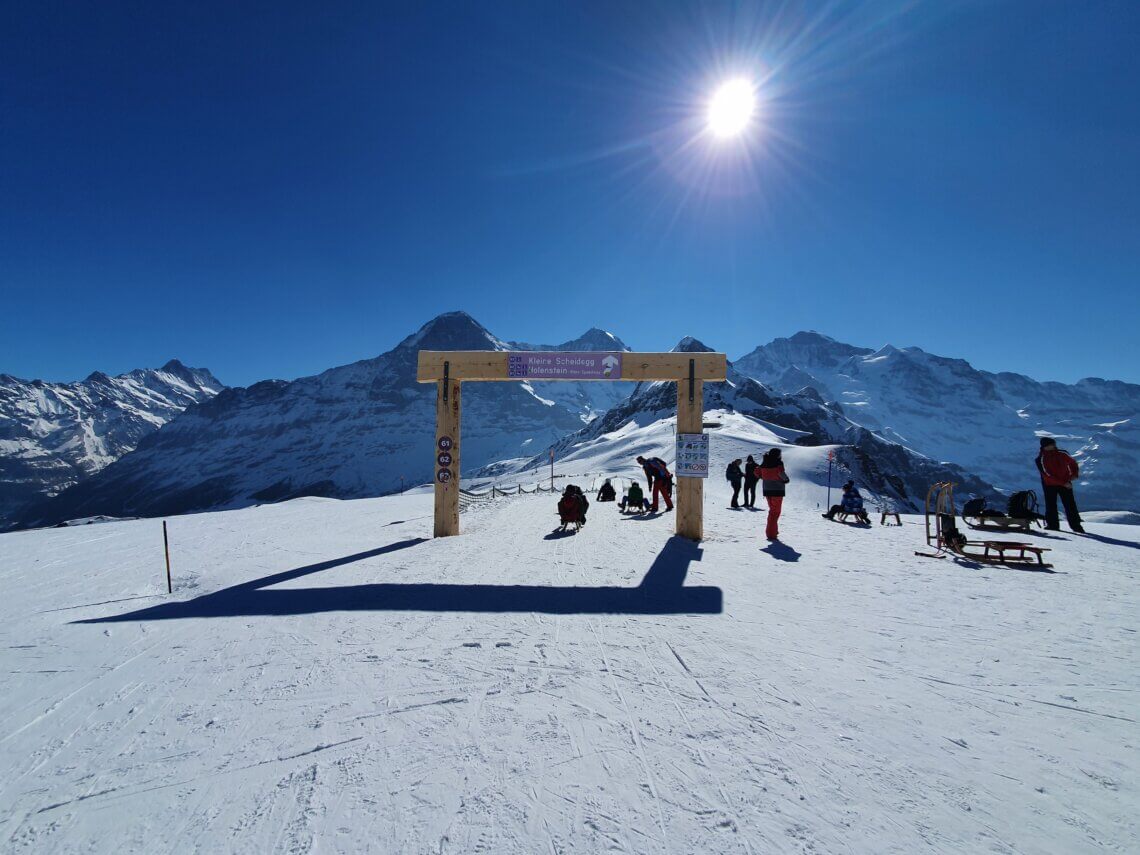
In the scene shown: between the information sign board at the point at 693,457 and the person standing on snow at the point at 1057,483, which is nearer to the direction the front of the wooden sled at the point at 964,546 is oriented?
the information sign board

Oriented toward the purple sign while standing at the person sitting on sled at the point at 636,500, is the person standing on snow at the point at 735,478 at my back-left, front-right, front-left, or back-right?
back-left

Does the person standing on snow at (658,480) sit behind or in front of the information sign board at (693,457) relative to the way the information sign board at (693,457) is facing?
behind

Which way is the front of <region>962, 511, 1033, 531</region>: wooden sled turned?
to the viewer's left

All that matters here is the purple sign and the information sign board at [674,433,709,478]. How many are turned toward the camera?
2

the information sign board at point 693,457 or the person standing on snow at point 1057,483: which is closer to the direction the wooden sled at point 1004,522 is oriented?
the information sign board
